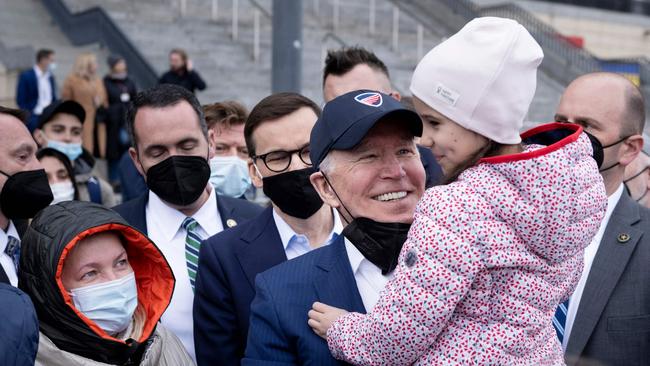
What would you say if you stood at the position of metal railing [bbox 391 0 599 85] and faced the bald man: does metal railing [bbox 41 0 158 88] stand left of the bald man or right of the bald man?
right

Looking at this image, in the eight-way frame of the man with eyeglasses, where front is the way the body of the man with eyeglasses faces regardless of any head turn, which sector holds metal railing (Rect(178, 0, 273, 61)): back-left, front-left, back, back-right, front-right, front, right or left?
back-left

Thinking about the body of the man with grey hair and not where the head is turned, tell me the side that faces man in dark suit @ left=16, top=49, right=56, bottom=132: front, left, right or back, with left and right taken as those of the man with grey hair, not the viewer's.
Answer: back

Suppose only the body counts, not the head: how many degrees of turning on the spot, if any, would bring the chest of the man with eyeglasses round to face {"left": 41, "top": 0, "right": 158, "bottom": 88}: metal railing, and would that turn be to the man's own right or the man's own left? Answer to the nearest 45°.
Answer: approximately 135° to the man's own left

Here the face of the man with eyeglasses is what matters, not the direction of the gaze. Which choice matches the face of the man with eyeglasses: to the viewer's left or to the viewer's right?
to the viewer's right

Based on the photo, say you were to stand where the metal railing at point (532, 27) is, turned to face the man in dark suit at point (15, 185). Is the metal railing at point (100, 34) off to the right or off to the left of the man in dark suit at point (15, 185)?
right

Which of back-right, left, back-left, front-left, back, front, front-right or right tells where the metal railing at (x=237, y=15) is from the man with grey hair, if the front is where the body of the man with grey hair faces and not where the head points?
back-left

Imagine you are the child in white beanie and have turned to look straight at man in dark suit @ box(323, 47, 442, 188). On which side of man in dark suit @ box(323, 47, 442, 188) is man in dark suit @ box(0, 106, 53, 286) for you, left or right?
left
